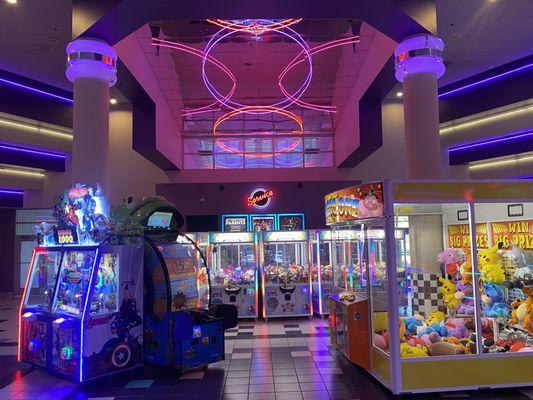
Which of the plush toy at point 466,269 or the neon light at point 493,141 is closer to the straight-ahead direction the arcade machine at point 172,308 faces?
the plush toy

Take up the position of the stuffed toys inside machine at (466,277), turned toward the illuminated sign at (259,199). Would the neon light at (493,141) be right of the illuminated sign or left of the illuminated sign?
right

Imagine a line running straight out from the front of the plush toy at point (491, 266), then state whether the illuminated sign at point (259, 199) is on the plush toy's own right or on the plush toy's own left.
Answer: on the plush toy's own right

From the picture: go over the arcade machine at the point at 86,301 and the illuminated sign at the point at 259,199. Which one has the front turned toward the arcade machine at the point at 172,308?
the illuminated sign

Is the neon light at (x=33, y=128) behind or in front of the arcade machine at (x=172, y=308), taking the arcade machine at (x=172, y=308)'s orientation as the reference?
behind

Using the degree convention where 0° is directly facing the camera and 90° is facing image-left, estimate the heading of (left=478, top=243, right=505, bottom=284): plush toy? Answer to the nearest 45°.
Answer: approximately 45°

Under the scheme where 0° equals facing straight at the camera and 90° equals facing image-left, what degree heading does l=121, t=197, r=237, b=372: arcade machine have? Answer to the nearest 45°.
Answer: approximately 315°

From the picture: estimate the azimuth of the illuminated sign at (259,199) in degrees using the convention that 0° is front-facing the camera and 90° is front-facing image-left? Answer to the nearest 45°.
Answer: approximately 0°

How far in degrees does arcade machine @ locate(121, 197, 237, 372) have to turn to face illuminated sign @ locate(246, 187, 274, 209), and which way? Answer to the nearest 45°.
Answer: approximately 135° to its left

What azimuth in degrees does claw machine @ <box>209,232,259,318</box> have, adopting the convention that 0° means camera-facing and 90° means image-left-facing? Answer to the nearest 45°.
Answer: approximately 0°
